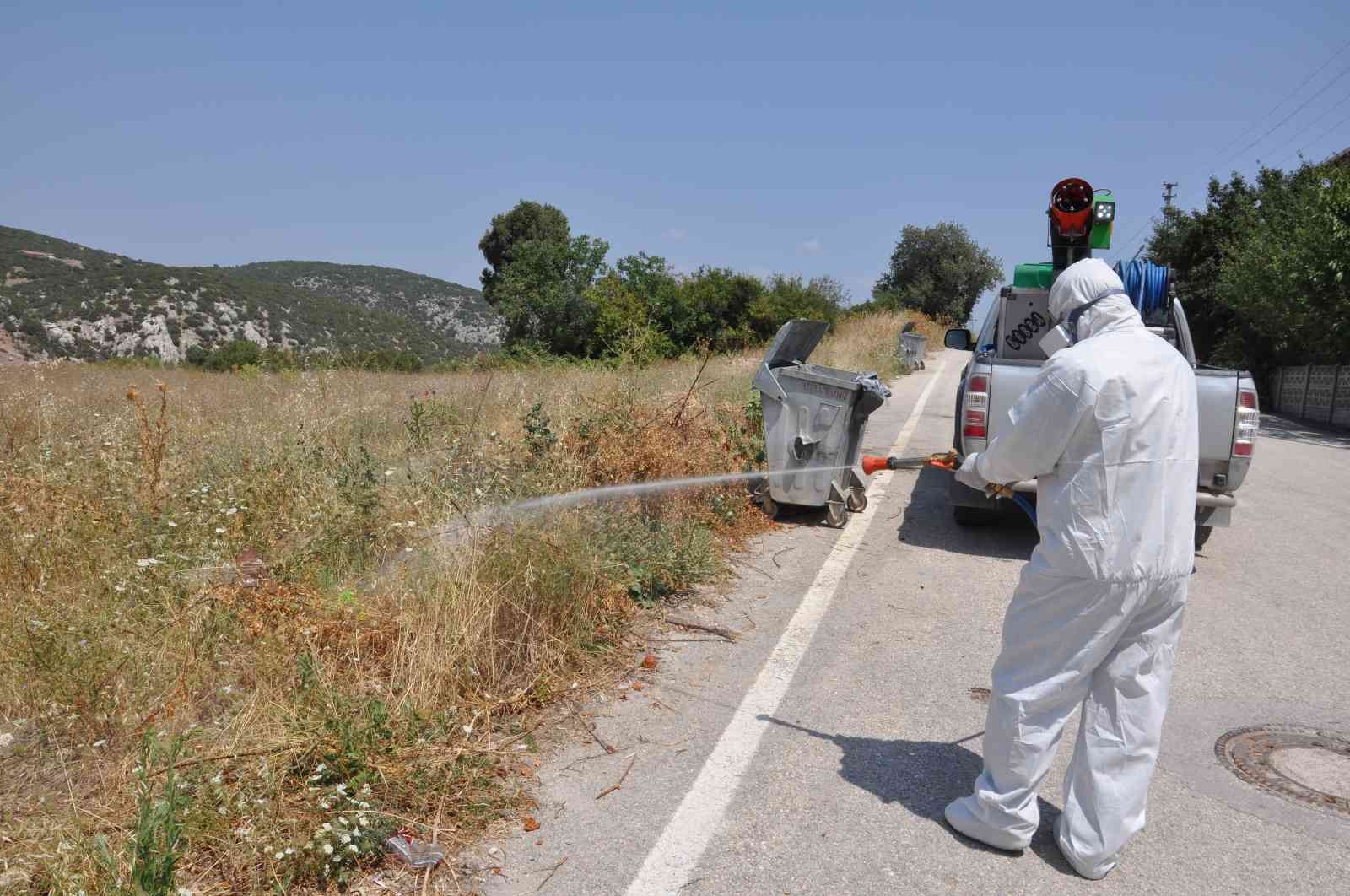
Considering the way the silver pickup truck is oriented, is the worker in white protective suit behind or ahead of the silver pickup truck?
behind

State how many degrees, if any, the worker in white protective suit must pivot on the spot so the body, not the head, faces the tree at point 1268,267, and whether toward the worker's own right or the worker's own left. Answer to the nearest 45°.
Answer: approximately 45° to the worker's own right

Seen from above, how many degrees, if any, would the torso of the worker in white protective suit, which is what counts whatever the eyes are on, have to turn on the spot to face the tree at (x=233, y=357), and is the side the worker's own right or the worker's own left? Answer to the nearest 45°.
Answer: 0° — they already face it

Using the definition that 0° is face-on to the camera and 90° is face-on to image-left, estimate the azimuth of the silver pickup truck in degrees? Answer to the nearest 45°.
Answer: approximately 180°

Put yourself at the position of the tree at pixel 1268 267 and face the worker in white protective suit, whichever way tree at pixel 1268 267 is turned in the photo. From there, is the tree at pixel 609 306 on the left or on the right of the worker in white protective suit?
right

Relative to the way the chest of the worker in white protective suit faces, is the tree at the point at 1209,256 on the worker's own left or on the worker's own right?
on the worker's own right

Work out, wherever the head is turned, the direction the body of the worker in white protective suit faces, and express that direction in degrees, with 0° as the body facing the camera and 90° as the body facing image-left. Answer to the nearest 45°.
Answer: approximately 135°

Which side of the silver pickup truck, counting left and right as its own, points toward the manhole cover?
back

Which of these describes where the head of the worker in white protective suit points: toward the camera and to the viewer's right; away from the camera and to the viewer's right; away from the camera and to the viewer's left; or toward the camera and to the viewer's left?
away from the camera and to the viewer's left
